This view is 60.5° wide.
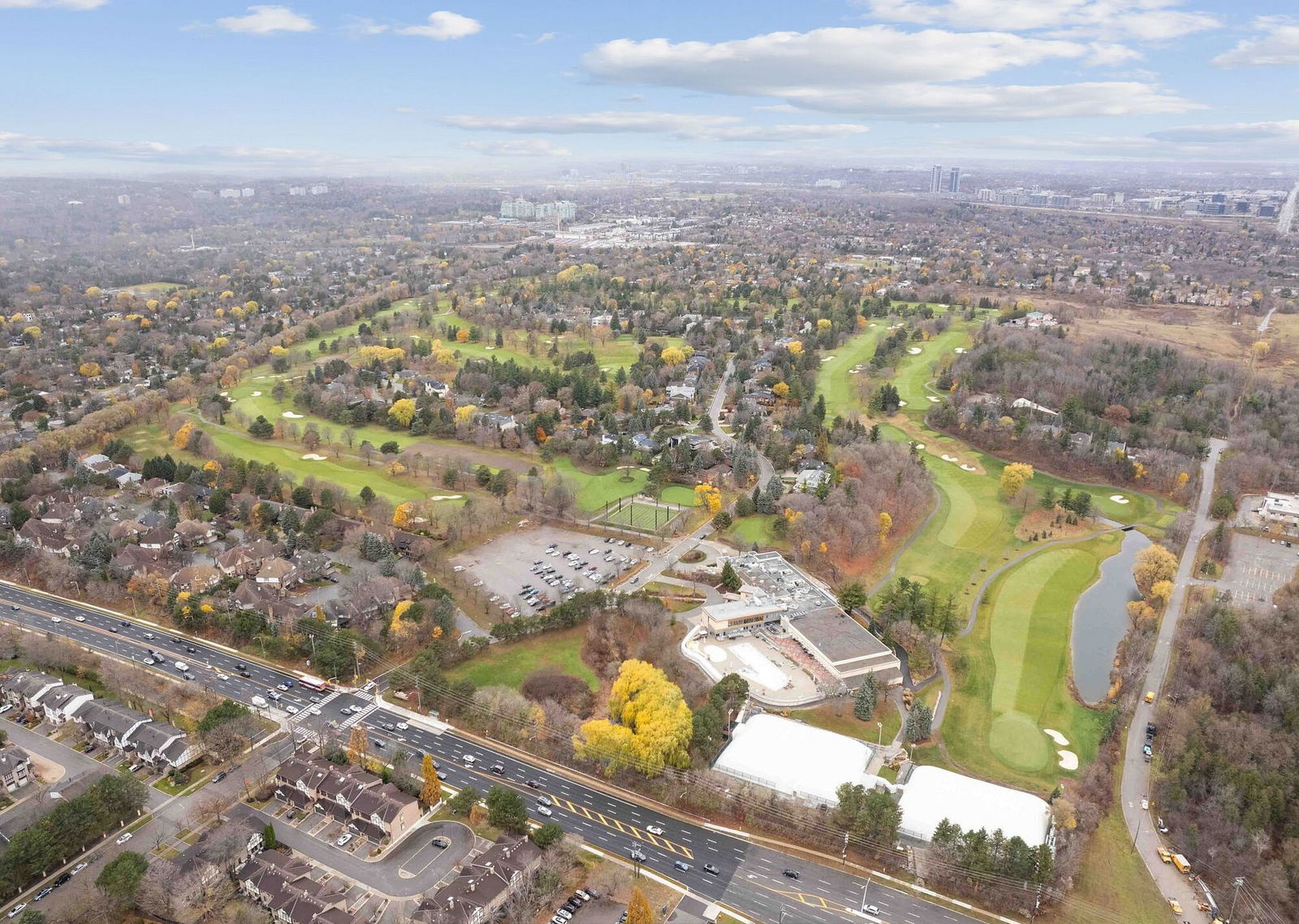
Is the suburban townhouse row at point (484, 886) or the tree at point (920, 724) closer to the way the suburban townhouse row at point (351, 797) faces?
the suburban townhouse row

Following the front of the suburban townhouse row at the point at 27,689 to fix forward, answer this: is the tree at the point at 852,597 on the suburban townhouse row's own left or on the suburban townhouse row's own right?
on the suburban townhouse row's own left

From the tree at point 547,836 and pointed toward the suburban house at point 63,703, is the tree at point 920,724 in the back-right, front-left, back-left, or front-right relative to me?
back-right

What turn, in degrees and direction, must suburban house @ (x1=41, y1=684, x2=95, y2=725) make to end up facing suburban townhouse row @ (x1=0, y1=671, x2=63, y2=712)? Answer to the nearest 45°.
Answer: approximately 90° to its right

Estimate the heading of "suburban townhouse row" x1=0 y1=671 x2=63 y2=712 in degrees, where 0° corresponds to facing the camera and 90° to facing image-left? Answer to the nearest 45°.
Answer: approximately 45°

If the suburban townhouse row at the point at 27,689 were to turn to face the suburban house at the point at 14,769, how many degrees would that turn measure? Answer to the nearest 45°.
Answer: approximately 45° to its left

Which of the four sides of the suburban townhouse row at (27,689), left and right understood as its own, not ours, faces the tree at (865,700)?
left

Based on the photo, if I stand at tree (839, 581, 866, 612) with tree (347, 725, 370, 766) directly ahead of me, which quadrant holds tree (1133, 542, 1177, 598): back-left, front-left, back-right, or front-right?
back-left

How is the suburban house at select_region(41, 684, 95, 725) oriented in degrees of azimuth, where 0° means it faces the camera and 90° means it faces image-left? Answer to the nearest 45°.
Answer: approximately 45°

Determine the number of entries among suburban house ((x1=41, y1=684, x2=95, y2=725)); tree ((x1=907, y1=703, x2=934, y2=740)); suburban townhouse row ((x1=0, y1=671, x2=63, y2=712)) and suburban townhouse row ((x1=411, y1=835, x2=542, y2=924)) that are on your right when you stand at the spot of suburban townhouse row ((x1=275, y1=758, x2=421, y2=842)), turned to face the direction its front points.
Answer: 2

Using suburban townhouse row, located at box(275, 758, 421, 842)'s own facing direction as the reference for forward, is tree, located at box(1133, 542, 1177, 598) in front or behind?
behind

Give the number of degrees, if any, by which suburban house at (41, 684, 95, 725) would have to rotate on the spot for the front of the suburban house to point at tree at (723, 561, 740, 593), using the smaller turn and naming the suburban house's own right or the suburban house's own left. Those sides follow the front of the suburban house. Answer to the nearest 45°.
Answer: approximately 135° to the suburban house's own left
